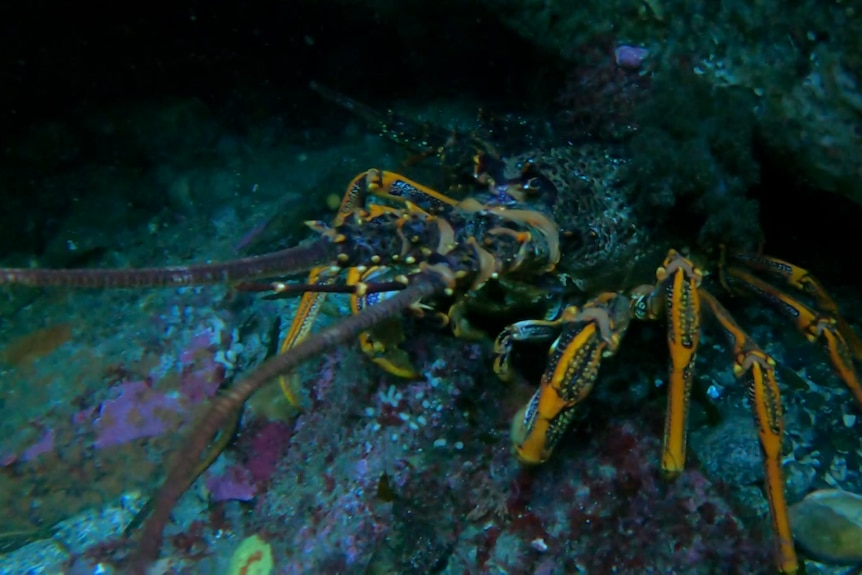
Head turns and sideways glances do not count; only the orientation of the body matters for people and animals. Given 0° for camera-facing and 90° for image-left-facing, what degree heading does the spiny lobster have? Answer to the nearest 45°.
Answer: approximately 45°

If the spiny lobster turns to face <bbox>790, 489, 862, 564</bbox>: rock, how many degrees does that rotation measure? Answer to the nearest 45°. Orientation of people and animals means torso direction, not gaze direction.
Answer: approximately 135° to its left
